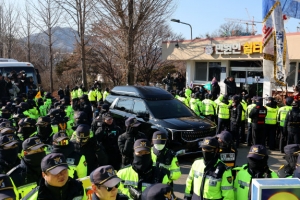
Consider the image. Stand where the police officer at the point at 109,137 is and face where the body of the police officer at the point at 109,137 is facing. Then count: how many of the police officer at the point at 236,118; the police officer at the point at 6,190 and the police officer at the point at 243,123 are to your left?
2

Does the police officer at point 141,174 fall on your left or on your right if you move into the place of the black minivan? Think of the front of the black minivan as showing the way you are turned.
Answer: on your right

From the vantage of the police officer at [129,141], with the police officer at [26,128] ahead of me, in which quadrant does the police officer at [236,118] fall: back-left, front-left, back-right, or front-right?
back-right

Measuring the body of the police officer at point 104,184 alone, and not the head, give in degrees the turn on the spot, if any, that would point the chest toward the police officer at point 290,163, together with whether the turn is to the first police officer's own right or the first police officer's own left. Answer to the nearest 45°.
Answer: approximately 90° to the first police officer's own left

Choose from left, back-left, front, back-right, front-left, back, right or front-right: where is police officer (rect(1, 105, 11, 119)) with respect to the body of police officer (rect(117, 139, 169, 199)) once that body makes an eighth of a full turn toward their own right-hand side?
right

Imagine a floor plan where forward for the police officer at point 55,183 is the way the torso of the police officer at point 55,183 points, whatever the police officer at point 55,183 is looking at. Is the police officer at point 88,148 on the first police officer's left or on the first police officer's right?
on the first police officer's left
